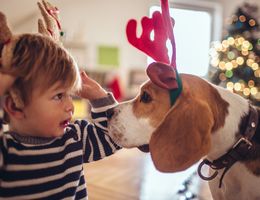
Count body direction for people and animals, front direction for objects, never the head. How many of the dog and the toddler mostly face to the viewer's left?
1

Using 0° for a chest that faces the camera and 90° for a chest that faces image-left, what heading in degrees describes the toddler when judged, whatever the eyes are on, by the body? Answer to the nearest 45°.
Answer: approximately 315°

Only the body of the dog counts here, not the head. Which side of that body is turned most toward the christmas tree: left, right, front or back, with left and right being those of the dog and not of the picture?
right

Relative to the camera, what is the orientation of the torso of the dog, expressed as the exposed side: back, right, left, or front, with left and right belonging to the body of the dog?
left

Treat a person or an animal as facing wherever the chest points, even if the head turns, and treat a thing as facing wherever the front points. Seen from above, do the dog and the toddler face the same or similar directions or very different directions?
very different directions
